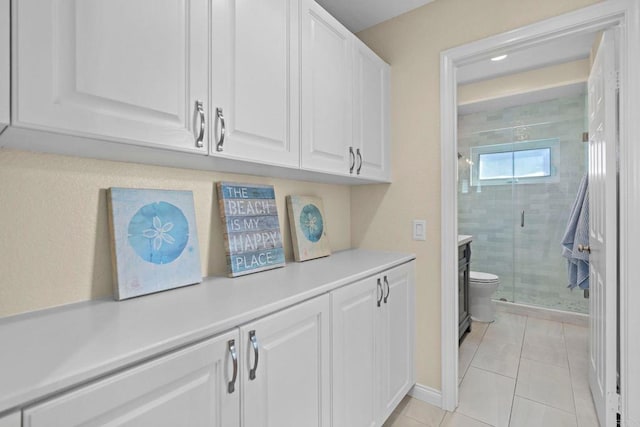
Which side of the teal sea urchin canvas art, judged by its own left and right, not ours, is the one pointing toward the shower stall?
left

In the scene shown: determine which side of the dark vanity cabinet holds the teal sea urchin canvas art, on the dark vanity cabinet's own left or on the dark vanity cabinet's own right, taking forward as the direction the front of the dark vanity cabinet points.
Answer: on the dark vanity cabinet's own right

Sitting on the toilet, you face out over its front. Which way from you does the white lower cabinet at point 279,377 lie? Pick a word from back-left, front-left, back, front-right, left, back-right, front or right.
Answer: right

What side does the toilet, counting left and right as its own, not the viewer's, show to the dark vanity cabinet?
right

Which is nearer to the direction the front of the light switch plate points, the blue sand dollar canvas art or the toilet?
the blue sand dollar canvas art

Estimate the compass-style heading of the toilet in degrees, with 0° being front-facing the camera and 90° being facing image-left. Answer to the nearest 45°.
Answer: approximately 270°

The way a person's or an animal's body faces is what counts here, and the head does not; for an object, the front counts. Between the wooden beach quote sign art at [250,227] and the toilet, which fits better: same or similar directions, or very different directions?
same or similar directions

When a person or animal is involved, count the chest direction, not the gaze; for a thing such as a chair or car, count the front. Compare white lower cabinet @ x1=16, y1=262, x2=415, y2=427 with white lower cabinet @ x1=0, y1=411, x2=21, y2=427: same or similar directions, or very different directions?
same or similar directions

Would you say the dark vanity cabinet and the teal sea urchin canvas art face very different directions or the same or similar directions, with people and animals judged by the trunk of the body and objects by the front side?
same or similar directions

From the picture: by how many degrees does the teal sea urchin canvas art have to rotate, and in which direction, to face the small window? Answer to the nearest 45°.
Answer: approximately 90° to its left

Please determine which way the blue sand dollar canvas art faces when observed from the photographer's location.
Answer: facing the viewer and to the right of the viewer

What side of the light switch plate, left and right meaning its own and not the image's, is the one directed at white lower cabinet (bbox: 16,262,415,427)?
front
